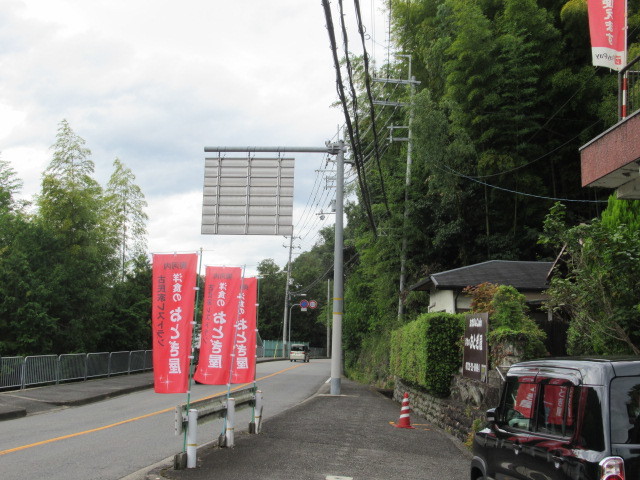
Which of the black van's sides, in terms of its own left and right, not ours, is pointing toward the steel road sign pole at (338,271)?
front

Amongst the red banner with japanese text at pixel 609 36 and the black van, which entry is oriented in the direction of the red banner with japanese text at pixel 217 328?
the black van

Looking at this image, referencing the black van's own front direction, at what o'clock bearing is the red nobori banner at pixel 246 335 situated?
The red nobori banner is roughly at 12 o'clock from the black van.

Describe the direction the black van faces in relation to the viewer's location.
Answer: facing away from the viewer and to the left of the viewer
